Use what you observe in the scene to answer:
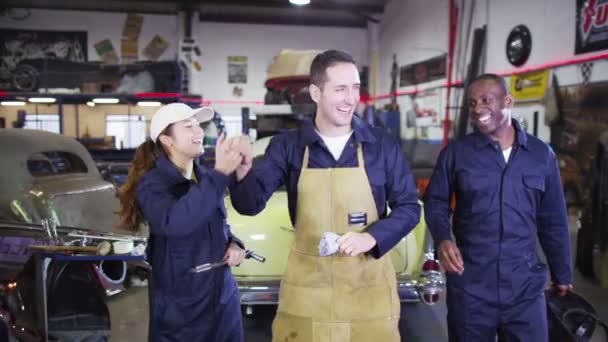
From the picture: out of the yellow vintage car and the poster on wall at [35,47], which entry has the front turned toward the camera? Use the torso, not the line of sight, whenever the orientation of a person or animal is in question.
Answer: the poster on wall

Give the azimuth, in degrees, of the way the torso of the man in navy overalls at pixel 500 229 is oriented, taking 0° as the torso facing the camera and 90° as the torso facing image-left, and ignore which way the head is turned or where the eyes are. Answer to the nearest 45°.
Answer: approximately 0°

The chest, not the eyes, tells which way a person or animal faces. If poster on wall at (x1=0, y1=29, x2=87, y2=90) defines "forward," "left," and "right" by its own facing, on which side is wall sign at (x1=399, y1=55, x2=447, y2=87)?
on its left

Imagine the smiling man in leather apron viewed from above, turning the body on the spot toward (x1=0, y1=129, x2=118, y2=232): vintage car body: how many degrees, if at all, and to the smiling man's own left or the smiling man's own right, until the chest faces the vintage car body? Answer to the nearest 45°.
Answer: approximately 135° to the smiling man's own right

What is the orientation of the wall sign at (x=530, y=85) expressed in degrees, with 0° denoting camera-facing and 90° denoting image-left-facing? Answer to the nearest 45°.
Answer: approximately 45°

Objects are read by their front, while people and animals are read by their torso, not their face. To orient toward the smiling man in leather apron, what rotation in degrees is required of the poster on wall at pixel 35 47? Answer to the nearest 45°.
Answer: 0° — it already faces them

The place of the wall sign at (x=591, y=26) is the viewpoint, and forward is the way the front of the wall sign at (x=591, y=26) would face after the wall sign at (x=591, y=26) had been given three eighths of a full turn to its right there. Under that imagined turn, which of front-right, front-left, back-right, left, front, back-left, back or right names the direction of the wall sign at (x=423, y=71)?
front-left

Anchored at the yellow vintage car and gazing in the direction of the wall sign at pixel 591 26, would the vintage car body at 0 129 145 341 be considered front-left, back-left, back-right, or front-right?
back-left

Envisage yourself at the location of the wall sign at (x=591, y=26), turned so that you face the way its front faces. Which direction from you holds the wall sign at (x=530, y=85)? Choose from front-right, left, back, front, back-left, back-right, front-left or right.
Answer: right

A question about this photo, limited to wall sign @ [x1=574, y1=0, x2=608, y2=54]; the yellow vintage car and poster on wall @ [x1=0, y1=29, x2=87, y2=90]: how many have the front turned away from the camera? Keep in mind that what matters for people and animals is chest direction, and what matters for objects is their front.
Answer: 1

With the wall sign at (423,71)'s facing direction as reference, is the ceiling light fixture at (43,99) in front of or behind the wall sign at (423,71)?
in front

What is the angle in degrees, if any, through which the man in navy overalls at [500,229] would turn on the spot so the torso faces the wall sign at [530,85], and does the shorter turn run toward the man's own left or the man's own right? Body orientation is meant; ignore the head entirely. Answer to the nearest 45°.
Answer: approximately 180°

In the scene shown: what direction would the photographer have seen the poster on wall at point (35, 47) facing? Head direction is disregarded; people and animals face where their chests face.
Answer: facing the viewer

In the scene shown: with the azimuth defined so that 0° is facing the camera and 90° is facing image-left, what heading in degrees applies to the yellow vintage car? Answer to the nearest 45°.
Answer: approximately 180°

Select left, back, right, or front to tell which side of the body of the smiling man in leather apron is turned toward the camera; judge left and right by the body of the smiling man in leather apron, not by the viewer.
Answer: front

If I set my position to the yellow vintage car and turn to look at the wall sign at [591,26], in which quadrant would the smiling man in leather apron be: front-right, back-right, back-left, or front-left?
back-right

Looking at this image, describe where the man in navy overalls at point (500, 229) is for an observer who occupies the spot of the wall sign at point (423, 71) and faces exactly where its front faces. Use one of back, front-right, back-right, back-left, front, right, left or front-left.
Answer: front-left

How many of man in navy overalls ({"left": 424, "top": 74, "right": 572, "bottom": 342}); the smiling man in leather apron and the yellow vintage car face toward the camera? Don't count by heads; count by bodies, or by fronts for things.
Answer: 2
